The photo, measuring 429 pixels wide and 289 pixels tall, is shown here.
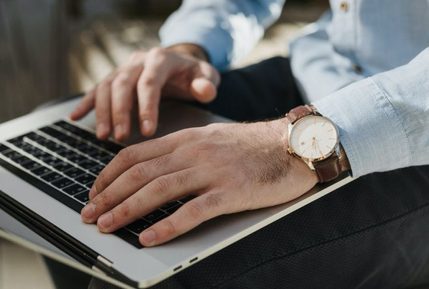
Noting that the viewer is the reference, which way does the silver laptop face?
facing away from the viewer and to the right of the viewer

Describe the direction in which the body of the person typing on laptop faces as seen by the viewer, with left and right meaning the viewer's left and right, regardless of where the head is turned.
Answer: facing the viewer and to the left of the viewer
